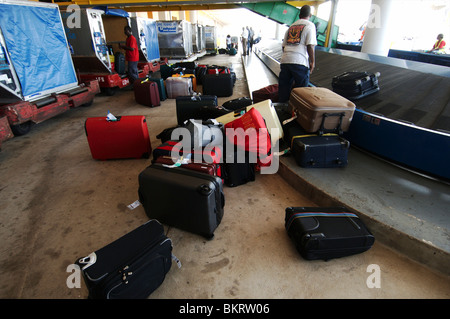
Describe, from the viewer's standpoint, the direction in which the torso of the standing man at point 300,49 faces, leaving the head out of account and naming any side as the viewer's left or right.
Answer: facing away from the viewer and to the right of the viewer

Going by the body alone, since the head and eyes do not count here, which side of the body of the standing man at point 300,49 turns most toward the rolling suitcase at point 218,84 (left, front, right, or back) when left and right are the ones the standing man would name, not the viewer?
left

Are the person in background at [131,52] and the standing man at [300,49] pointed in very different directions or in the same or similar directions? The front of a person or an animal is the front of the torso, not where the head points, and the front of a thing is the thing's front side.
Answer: very different directions
